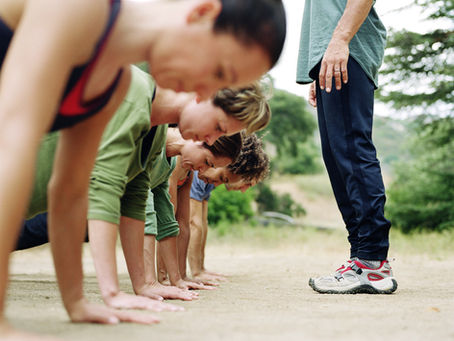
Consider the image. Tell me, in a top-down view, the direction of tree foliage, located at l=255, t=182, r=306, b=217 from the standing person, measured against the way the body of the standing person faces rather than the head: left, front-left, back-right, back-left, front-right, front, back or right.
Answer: right

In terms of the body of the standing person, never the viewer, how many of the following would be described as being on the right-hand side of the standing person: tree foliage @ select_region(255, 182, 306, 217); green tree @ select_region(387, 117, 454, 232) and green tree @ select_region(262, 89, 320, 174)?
3

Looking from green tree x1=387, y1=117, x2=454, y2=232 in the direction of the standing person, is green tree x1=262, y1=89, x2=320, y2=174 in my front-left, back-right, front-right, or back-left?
back-right

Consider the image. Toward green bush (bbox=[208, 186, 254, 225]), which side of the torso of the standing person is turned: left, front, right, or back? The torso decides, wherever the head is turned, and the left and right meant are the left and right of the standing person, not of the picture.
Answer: right

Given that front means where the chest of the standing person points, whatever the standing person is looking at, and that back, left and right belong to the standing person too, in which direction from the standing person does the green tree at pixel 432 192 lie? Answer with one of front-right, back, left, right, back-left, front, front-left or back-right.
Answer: right

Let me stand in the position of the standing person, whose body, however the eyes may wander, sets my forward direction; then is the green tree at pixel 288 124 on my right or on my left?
on my right

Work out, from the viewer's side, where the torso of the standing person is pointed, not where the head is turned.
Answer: to the viewer's left
